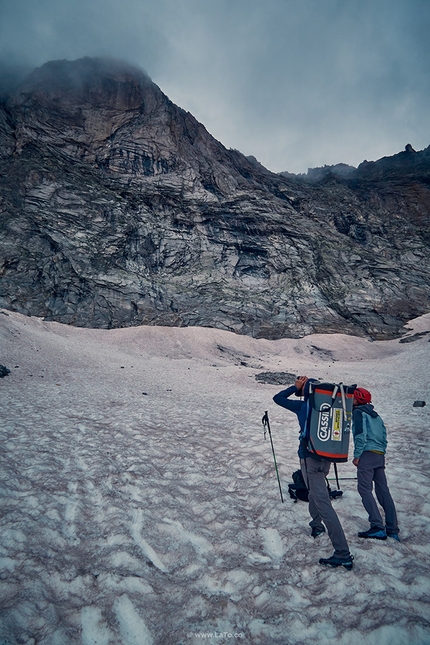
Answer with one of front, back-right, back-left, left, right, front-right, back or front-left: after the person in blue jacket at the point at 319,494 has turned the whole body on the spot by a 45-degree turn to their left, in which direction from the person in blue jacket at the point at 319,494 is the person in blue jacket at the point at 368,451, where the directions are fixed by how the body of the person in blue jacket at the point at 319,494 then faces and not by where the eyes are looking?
back
